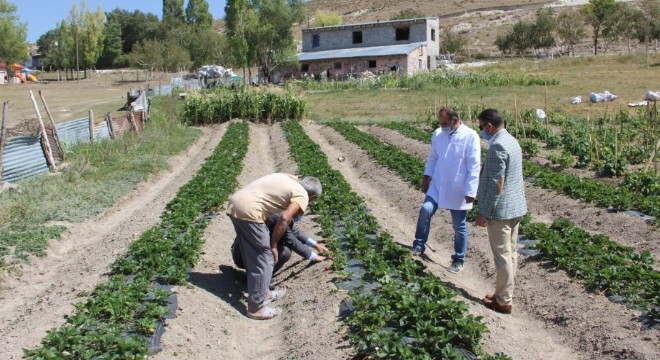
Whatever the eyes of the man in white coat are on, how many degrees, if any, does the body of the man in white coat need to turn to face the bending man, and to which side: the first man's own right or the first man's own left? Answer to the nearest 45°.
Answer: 0° — they already face them

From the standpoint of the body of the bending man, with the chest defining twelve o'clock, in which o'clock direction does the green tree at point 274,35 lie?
The green tree is roughly at 9 o'clock from the bending man.

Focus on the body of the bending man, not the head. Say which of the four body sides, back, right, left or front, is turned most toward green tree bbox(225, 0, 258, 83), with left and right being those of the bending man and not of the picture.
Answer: left

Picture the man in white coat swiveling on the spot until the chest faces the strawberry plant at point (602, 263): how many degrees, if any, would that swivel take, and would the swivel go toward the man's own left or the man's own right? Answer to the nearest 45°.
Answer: approximately 135° to the man's own left

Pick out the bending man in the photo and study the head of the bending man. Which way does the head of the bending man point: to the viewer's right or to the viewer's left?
to the viewer's right

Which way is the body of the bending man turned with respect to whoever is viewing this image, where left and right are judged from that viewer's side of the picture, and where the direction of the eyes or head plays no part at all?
facing to the right of the viewer

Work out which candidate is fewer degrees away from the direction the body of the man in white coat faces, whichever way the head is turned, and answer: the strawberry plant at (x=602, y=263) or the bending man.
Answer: the bending man

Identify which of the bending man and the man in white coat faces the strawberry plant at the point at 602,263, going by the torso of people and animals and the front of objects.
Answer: the bending man

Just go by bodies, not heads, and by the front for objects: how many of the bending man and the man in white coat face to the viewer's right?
1

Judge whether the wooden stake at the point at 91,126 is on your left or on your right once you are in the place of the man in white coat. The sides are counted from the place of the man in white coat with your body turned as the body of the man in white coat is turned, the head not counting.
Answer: on your right

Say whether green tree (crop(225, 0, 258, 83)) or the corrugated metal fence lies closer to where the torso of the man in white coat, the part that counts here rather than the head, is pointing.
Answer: the corrugated metal fence

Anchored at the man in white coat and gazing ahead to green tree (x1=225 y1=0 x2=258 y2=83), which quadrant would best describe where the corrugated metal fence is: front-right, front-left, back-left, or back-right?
front-left

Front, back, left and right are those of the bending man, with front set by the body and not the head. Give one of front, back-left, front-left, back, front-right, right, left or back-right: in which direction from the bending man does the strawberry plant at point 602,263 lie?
front
